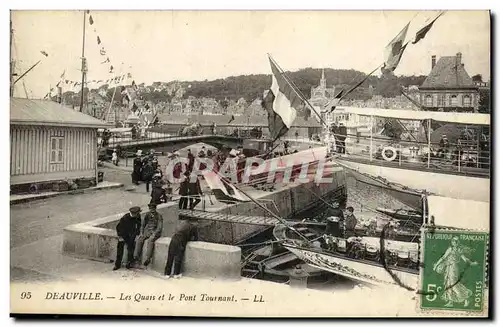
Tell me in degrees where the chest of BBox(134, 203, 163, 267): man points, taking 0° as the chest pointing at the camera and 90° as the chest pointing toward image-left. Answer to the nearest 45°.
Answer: approximately 45°
